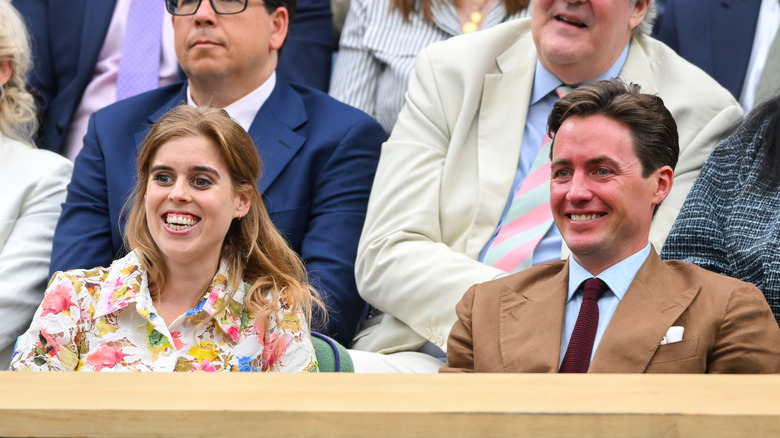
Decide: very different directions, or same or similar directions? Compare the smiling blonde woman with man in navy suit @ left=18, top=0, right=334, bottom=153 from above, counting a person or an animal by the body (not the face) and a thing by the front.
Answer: same or similar directions

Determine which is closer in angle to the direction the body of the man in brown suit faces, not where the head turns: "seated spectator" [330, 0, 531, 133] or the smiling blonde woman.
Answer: the smiling blonde woman

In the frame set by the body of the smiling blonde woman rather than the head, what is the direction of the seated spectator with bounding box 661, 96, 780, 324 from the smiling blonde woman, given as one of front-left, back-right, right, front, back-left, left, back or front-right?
left

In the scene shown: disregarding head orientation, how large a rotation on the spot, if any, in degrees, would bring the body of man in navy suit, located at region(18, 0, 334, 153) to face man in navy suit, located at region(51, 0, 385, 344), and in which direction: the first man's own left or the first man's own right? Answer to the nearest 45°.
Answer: approximately 45° to the first man's own left

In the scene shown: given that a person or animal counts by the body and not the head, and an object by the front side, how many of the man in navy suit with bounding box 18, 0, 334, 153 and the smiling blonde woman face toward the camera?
2

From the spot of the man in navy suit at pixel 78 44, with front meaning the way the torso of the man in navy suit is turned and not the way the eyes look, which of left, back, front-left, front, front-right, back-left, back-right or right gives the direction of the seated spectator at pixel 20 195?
front

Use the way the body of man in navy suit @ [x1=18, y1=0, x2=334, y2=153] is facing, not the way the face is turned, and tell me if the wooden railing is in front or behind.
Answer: in front

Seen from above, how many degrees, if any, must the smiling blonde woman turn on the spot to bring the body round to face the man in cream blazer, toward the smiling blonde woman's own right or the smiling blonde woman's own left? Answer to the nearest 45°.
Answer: approximately 135° to the smiling blonde woman's own left

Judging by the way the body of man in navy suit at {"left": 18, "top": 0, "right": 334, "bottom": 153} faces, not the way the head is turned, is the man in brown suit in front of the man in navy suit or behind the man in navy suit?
in front

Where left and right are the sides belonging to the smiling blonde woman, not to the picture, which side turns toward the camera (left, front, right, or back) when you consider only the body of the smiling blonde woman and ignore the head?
front

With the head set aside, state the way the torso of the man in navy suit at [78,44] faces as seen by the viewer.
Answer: toward the camera

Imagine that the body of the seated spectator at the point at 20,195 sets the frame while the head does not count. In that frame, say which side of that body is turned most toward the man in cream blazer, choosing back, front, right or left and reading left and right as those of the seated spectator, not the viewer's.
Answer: left

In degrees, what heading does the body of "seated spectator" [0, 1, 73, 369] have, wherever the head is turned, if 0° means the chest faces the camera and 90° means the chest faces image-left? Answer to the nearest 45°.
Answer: approximately 45°
